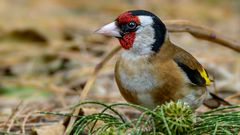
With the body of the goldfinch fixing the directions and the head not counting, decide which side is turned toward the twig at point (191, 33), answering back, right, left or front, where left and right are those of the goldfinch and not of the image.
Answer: back

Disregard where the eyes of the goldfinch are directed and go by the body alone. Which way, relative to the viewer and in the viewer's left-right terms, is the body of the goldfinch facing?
facing the viewer and to the left of the viewer
